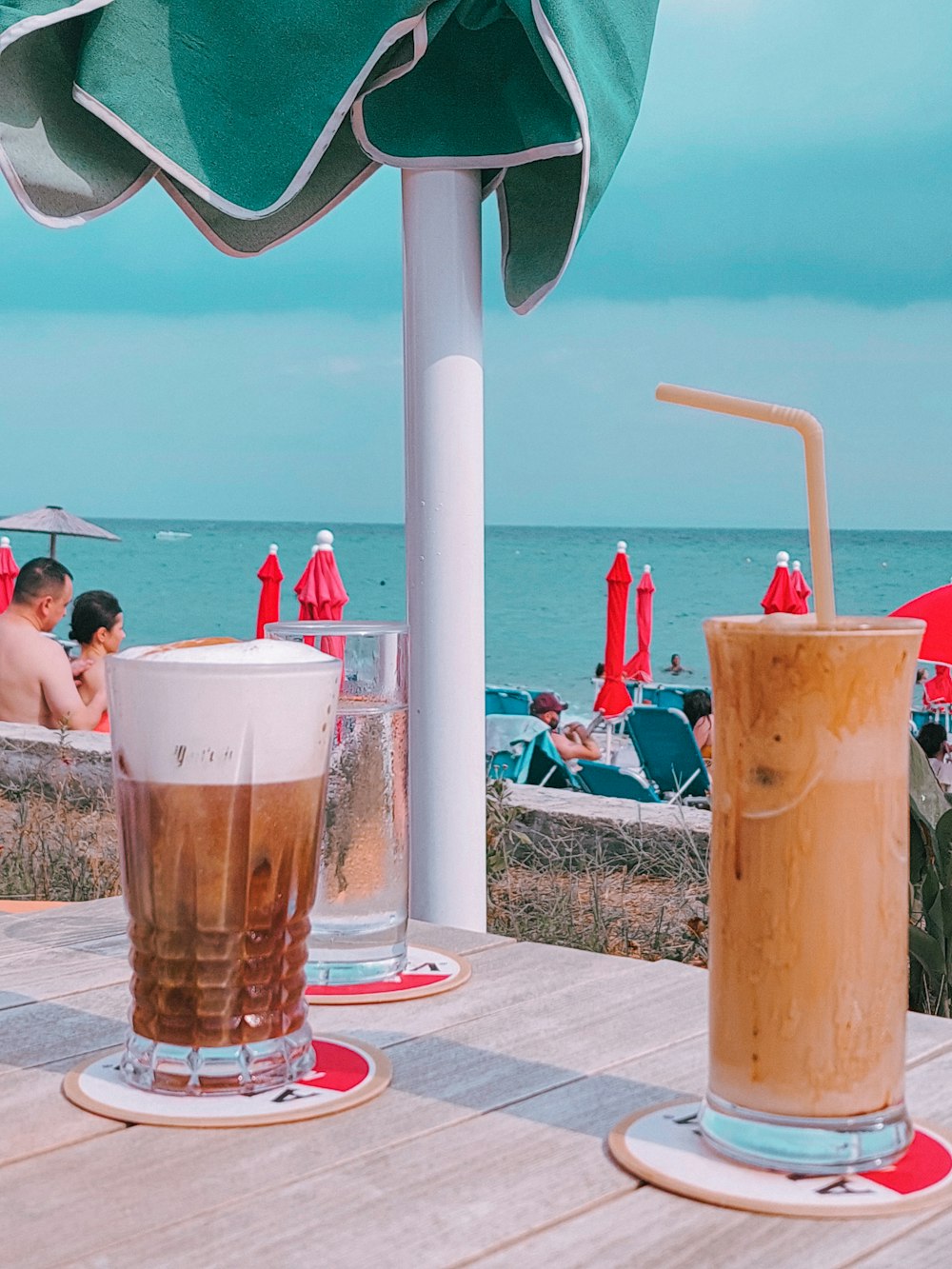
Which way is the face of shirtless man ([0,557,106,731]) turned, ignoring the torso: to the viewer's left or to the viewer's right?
to the viewer's right

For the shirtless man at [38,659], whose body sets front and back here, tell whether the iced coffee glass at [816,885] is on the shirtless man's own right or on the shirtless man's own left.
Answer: on the shirtless man's own right

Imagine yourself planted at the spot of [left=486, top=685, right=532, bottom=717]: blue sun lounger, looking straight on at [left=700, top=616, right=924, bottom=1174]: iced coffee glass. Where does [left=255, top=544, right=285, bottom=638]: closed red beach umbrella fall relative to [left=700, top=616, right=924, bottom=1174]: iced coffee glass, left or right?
right

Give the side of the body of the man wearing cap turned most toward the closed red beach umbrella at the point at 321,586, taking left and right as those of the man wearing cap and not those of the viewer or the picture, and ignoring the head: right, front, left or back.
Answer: back
